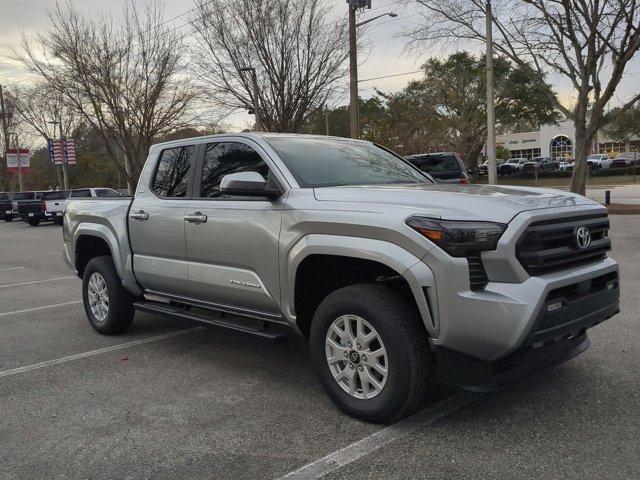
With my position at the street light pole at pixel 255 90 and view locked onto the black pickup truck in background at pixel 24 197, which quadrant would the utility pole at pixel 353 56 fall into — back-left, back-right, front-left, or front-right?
back-left

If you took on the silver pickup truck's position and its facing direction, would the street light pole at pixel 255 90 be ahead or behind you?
behind

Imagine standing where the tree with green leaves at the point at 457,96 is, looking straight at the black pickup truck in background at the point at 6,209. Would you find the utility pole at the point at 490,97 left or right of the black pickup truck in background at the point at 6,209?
left

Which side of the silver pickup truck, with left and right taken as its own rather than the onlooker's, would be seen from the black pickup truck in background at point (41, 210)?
back

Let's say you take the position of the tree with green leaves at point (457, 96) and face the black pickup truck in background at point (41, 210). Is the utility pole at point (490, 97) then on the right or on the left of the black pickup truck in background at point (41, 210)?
left

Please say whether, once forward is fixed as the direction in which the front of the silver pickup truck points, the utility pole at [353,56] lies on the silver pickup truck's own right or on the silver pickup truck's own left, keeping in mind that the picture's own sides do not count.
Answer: on the silver pickup truck's own left

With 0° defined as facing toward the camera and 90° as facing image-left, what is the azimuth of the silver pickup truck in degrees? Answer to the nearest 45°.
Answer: approximately 315°

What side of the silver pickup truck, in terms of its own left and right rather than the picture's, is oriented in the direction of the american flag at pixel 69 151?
back

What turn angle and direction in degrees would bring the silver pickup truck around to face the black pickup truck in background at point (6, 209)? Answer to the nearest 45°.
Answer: approximately 180°

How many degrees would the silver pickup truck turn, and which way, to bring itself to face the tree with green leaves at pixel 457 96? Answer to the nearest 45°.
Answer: approximately 135° to its left
